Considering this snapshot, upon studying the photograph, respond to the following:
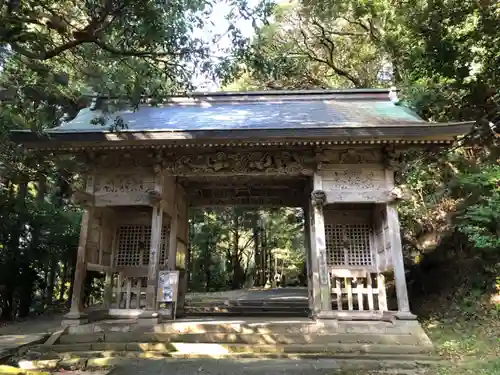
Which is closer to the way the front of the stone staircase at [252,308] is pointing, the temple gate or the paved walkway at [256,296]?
the temple gate

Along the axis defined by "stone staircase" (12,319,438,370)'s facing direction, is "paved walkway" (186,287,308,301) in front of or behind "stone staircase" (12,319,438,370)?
behind

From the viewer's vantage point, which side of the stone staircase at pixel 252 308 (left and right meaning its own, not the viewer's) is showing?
front

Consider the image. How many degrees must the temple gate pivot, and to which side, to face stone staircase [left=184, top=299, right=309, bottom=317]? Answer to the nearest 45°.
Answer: approximately 180°

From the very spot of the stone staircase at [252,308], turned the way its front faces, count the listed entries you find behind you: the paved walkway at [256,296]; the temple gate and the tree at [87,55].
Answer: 1

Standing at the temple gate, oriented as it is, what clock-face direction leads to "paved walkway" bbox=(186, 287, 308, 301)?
The paved walkway is roughly at 6 o'clock from the temple gate.

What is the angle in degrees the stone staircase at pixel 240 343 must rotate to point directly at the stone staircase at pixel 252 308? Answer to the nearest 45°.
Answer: approximately 180°

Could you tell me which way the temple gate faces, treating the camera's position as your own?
facing the viewer

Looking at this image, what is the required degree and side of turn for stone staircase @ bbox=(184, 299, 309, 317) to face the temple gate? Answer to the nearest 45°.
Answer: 0° — it already faces it

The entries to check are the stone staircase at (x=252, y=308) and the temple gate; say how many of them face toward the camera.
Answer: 2

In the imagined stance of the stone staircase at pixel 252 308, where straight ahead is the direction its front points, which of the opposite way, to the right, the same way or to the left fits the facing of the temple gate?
the same way

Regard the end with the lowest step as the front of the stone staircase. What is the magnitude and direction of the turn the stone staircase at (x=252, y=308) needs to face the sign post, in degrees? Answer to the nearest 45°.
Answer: approximately 45° to its right

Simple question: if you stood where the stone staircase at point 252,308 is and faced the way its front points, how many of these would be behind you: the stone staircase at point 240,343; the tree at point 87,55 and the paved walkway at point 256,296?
1
